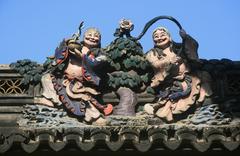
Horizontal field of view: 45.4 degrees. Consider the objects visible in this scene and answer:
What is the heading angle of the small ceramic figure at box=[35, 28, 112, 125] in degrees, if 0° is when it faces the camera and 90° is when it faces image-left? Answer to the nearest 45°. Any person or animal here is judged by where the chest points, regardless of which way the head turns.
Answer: approximately 0°

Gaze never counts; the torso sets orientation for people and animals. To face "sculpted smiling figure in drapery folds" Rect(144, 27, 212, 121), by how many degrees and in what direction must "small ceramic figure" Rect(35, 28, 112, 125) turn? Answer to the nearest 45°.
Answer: approximately 90° to its left
